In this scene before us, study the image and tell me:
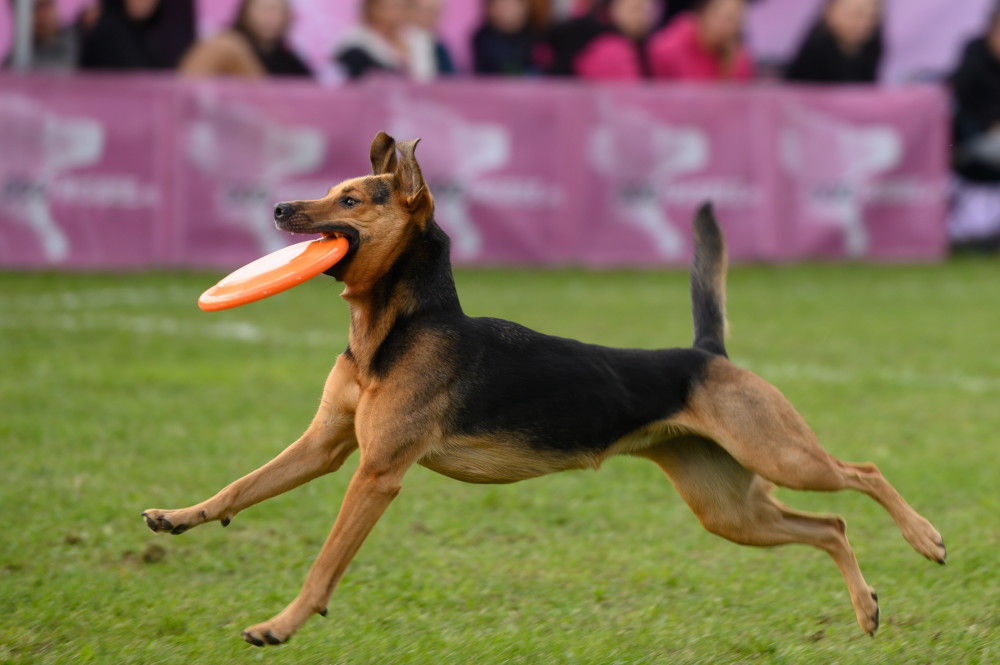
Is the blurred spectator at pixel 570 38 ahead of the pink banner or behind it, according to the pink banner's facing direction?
behind

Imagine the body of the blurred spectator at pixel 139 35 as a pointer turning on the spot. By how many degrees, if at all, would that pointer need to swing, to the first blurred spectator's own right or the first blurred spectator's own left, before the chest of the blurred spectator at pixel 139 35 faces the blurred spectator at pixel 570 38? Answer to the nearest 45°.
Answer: approximately 90° to the first blurred spectator's own left

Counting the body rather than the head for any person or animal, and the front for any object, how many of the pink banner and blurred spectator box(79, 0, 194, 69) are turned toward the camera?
2

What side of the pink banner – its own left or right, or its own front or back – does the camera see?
front

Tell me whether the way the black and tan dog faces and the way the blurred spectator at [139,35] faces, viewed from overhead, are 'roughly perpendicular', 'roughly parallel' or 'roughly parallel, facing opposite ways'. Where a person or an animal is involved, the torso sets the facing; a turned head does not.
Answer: roughly perpendicular

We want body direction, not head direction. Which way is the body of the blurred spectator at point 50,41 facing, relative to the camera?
toward the camera

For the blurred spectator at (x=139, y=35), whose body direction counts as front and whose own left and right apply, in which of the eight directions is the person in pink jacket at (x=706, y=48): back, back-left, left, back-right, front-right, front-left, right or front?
left

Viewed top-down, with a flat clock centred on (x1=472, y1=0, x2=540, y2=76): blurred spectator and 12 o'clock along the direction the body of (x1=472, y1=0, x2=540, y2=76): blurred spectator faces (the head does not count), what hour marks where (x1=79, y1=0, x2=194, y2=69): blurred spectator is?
(x1=79, y1=0, x2=194, y2=69): blurred spectator is roughly at 2 o'clock from (x1=472, y1=0, x2=540, y2=76): blurred spectator.

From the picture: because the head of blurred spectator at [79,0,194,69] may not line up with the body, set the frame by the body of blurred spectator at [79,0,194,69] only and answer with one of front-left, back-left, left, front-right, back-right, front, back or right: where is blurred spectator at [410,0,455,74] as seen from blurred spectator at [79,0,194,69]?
left

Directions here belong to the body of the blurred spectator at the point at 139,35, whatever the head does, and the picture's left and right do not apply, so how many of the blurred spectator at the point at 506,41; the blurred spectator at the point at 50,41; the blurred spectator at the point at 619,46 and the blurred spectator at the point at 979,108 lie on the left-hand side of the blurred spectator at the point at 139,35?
3

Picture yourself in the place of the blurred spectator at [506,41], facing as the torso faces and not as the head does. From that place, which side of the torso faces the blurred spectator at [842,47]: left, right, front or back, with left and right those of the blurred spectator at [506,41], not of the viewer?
left

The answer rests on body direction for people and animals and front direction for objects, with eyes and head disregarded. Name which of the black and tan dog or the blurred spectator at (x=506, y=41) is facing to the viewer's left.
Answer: the black and tan dog

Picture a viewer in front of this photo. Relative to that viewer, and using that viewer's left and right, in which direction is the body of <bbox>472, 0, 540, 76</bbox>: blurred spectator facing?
facing the viewer
